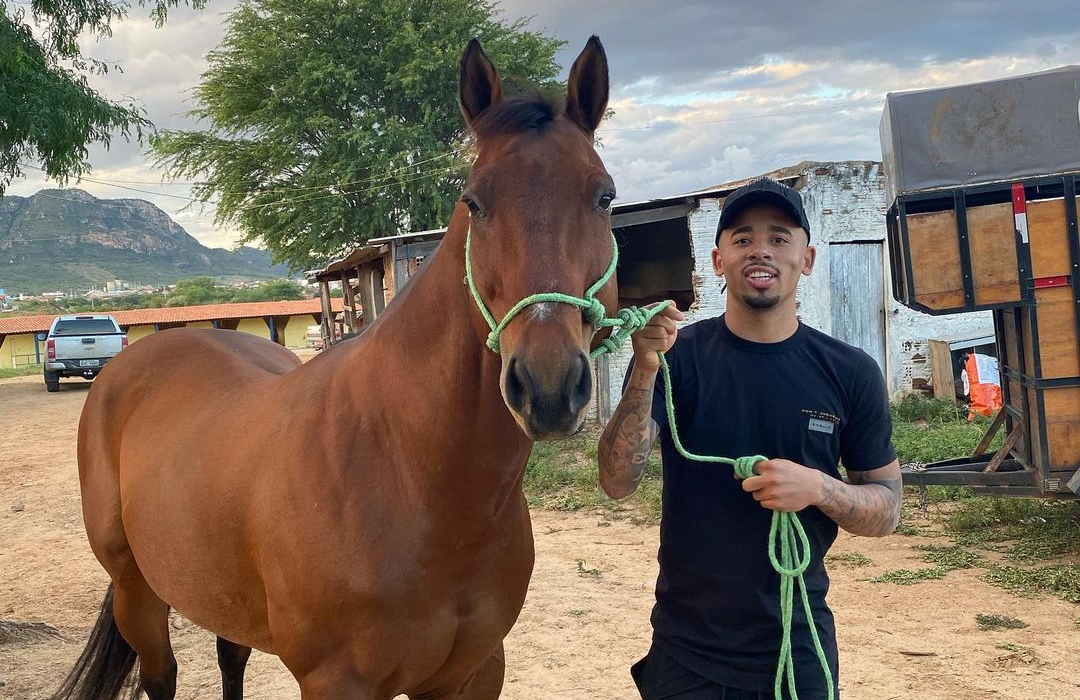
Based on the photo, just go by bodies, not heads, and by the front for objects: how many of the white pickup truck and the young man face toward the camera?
1

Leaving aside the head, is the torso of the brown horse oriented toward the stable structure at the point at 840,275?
no

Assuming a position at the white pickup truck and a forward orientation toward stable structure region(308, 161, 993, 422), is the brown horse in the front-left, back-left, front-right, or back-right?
front-right

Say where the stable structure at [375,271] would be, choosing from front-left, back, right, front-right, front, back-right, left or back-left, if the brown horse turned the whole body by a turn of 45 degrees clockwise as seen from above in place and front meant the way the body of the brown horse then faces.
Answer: back

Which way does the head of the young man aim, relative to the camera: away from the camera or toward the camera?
toward the camera

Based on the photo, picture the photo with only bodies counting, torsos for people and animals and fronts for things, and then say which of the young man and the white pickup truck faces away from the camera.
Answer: the white pickup truck

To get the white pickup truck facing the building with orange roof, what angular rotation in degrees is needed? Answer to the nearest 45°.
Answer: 0° — it already faces it

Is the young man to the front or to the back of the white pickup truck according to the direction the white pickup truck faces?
to the back

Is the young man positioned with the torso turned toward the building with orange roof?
no

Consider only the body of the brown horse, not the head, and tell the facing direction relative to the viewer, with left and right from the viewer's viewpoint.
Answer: facing the viewer and to the right of the viewer

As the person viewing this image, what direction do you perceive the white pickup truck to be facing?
facing away from the viewer

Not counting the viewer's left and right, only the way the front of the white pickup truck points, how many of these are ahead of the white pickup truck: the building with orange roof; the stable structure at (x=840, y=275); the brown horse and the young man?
1

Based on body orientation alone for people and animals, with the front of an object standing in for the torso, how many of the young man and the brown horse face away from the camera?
0

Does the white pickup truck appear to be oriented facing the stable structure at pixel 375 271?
no

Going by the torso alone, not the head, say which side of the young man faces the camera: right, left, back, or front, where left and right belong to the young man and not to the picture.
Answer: front
